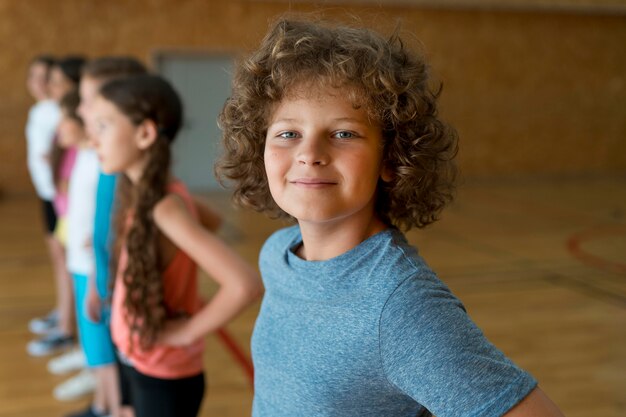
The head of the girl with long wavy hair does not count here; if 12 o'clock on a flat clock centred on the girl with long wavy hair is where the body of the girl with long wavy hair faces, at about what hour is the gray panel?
The gray panel is roughly at 3 o'clock from the girl with long wavy hair.

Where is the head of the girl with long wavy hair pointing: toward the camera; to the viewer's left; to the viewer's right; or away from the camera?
to the viewer's left

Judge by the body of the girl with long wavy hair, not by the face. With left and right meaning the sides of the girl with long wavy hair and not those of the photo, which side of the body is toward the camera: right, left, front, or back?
left
